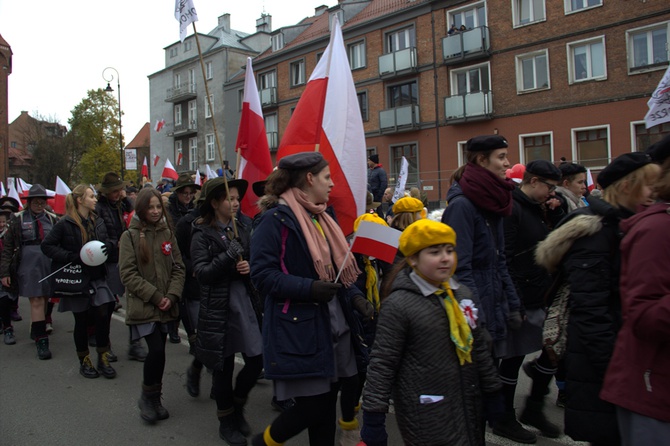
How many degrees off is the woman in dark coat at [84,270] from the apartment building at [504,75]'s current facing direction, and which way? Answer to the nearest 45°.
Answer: approximately 45° to its left

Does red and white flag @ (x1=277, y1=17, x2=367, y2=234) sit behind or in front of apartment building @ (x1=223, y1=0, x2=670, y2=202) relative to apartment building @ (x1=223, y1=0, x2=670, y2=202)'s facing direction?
in front

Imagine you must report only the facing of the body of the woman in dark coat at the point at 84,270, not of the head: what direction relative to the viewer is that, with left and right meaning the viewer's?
facing the viewer and to the right of the viewer

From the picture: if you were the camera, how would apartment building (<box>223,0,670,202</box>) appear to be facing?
facing the viewer and to the left of the viewer

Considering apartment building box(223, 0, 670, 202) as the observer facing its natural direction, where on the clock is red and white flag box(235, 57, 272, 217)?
The red and white flag is roughly at 11 o'clock from the apartment building.

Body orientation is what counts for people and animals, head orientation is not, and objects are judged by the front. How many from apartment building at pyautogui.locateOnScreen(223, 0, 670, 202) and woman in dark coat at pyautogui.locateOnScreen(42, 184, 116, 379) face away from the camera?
0
